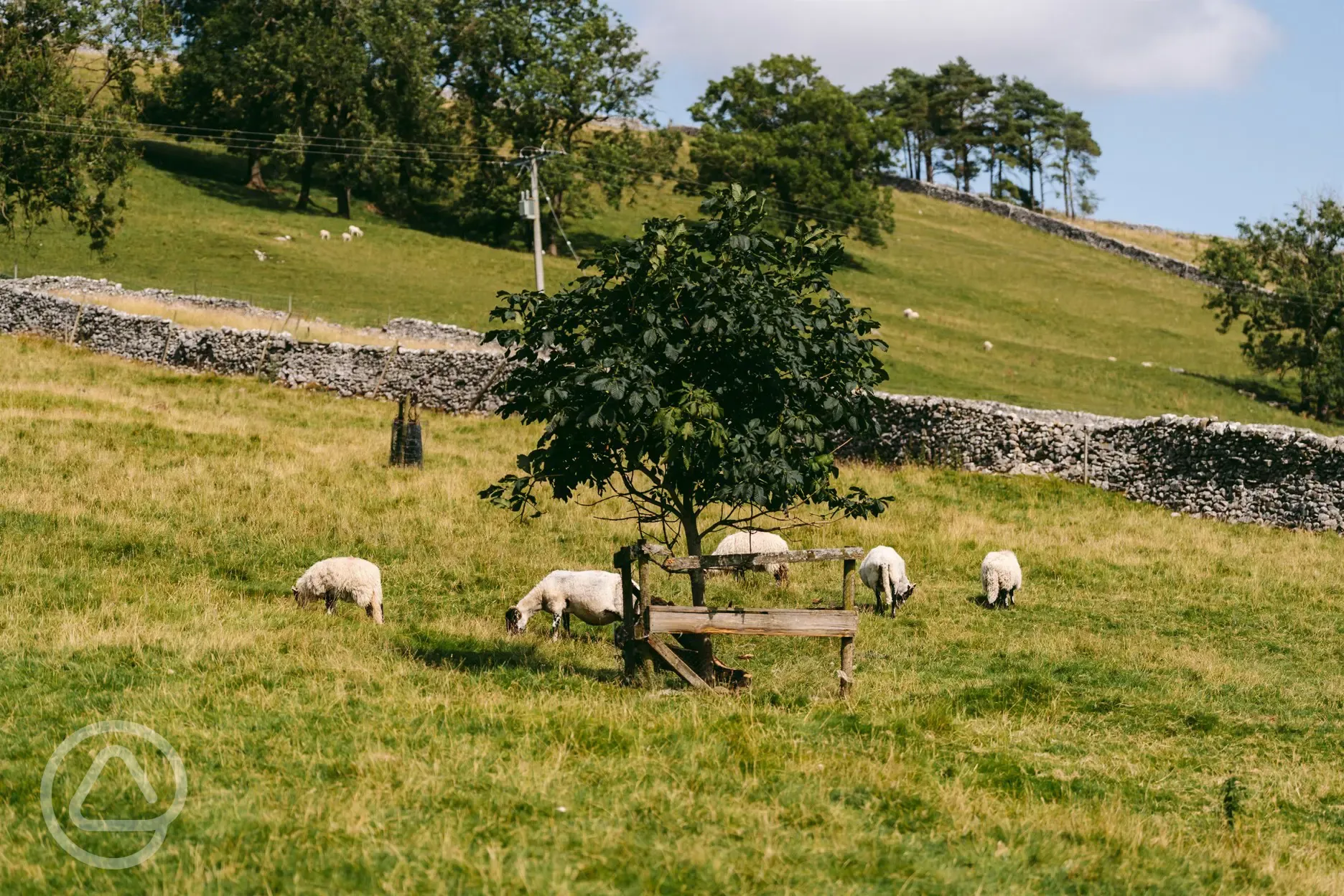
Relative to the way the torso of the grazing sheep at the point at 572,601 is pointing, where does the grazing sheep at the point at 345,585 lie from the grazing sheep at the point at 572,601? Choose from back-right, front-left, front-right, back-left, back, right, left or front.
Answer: front

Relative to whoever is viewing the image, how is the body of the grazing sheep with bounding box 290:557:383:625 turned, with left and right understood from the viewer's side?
facing to the left of the viewer

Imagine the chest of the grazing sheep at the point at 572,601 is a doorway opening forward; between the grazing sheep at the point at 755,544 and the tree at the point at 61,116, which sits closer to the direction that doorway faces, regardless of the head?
the tree

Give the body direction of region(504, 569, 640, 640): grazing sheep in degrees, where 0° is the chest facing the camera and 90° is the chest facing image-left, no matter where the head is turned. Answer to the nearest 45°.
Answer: approximately 90°

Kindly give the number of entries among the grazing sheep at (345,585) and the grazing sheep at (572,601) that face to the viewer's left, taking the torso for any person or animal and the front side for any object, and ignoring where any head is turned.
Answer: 2
